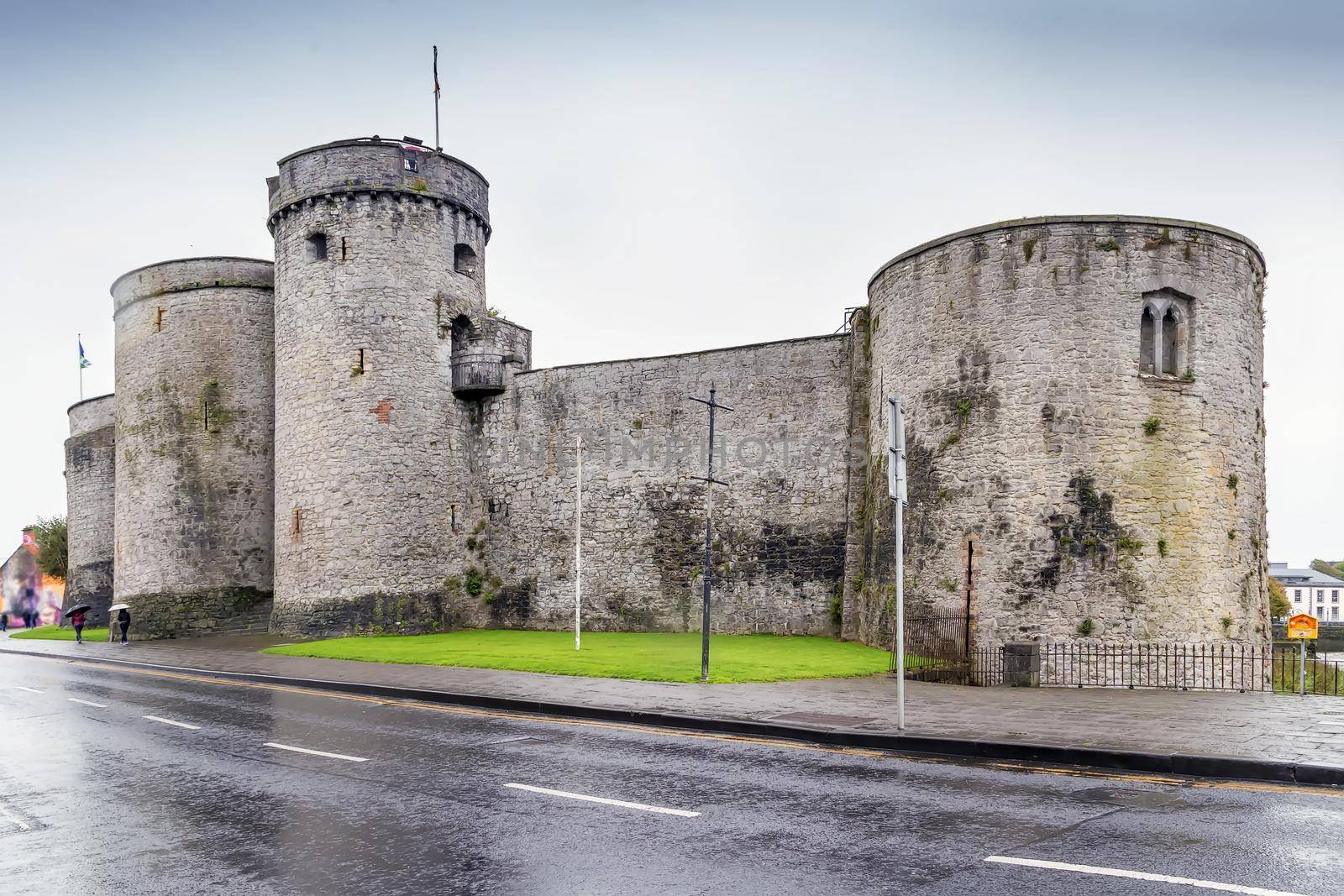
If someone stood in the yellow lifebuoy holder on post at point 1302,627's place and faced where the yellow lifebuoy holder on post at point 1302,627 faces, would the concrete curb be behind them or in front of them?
in front

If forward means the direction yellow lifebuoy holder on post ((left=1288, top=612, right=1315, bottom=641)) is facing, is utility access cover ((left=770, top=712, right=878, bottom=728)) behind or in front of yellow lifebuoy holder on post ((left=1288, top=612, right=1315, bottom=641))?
in front

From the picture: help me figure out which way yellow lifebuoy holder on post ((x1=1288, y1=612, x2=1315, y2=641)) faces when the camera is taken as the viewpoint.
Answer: facing the viewer

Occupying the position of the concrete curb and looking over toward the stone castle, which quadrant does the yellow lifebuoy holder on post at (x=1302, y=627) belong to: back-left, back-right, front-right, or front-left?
front-right
